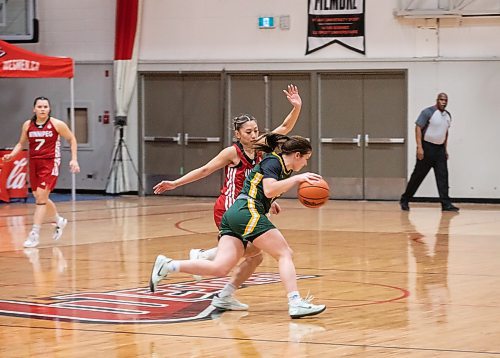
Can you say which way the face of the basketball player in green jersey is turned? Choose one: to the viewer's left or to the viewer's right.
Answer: to the viewer's right

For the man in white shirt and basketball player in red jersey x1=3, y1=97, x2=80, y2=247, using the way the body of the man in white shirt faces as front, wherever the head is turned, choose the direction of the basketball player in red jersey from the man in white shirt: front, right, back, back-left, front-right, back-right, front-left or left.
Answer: right

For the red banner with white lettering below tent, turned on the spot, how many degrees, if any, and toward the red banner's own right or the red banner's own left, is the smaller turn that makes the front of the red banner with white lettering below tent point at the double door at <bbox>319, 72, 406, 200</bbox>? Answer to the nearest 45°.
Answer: approximately 90° to the red banner's own left

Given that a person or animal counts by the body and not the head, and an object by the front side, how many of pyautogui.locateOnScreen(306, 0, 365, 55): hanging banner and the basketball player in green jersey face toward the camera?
1

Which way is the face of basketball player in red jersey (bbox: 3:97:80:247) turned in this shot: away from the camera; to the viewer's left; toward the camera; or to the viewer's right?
toward the camera

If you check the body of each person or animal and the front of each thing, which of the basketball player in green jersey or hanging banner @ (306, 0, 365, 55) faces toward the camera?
the hanging banner

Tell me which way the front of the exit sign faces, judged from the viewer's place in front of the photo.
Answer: facing the viewer

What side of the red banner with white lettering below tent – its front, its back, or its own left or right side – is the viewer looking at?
front

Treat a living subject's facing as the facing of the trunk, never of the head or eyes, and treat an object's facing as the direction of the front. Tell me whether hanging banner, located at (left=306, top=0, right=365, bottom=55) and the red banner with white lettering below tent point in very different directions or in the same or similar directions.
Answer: same or similar directions

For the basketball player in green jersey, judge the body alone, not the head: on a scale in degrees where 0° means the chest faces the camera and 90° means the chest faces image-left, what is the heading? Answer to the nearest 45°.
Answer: approximately 270°

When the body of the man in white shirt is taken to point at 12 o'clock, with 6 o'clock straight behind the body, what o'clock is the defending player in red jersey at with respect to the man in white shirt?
The defending player in red jersey is roughly at 2 o'clock from the man in white shirt.

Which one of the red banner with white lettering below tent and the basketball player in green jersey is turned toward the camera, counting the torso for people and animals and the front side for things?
the red banner with white lettering below tent

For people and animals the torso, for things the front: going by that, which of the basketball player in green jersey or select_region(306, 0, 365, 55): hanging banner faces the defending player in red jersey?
the hanging banner

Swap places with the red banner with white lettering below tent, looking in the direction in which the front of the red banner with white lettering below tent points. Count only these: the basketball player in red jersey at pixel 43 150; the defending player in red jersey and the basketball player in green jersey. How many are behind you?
0

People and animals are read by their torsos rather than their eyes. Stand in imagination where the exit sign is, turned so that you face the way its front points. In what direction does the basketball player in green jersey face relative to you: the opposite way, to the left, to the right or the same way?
to the left

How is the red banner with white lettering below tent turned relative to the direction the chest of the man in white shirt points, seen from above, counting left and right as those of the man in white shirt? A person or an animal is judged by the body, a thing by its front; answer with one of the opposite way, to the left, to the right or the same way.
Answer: the same way

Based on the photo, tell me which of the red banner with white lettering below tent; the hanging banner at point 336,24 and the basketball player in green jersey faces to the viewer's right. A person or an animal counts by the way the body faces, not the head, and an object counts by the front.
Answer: the basketball player in green jersey

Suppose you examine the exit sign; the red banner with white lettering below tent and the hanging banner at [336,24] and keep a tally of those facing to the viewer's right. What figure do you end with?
0
